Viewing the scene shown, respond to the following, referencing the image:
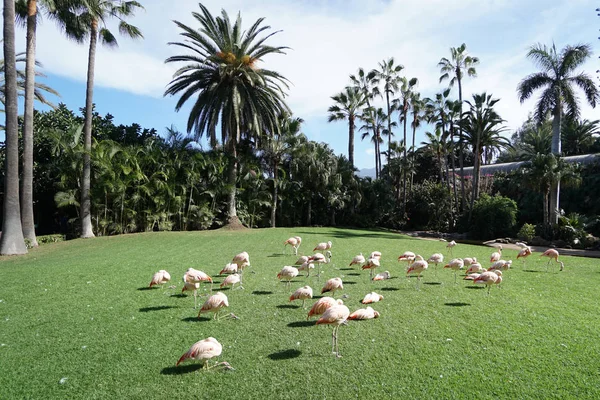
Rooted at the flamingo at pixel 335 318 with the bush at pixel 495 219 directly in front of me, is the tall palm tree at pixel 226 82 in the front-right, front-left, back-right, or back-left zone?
front-left

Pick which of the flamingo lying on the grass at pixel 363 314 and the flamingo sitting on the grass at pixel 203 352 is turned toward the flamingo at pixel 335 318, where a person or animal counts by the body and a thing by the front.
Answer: the flamingo sitting on the grass at pixel 203 352

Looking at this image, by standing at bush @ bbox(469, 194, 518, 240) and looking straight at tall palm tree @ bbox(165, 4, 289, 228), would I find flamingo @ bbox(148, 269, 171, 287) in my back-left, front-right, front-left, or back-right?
front-left

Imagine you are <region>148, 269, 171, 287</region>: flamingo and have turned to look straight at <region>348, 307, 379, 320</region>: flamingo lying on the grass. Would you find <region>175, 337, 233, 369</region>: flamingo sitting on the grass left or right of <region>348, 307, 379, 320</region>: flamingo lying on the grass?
right

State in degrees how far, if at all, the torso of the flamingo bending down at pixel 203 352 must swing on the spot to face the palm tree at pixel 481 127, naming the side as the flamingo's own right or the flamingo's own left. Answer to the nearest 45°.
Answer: approximately 45° to the flamingo's own left

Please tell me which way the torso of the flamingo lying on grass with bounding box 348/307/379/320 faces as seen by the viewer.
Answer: to the viewer's right

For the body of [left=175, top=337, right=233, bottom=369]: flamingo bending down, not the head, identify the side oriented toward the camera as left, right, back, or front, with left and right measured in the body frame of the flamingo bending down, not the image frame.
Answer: right
